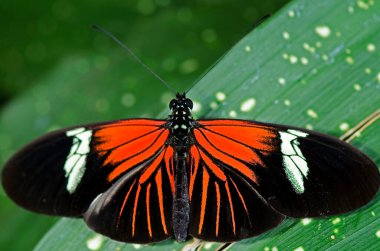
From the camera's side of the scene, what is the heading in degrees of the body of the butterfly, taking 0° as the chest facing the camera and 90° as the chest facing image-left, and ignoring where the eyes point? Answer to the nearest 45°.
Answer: approximately 180°
